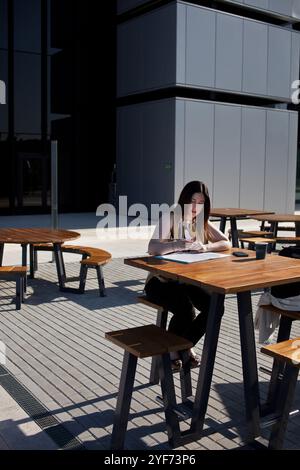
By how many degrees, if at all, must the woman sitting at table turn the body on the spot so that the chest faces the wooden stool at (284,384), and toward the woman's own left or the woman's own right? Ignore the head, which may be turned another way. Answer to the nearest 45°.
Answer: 0° — they already face it

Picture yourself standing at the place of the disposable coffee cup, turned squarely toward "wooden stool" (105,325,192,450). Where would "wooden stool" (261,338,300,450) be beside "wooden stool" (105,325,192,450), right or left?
left

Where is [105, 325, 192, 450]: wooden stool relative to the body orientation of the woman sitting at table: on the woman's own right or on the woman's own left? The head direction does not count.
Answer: on the woman's own right

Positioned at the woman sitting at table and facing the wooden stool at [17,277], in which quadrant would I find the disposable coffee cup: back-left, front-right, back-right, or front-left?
back-right

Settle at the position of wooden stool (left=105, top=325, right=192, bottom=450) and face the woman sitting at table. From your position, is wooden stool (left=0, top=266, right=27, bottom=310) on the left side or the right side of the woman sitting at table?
left

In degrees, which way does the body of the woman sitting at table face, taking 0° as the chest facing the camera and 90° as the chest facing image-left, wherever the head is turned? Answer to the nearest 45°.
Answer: approximately 315°
